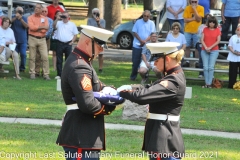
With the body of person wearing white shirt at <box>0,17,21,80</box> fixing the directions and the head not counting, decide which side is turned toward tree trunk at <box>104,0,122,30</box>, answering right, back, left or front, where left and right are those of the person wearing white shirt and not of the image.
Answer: left

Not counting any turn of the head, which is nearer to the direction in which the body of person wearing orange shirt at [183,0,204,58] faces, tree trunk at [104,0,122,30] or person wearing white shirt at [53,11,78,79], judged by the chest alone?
the person wearing white shirt

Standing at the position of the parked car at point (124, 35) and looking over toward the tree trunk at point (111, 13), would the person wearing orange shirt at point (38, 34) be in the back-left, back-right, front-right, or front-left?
back-left

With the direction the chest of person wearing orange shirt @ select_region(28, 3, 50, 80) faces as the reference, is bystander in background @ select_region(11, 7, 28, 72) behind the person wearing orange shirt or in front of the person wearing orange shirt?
behind

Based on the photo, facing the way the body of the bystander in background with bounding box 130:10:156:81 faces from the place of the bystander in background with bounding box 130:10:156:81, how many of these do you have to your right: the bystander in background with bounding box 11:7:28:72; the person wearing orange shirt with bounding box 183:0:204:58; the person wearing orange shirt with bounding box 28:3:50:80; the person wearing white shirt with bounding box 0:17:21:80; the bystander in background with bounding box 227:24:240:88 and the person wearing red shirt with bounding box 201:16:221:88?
3

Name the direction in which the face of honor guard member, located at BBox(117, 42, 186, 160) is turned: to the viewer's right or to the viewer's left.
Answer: to the viewer's left
